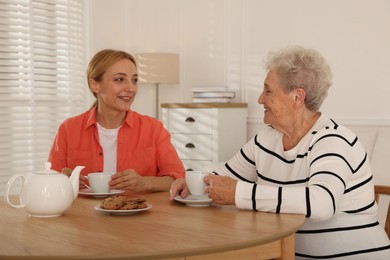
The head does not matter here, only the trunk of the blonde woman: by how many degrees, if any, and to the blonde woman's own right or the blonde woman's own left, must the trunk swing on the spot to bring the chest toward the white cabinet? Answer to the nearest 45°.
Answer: approximately 180°

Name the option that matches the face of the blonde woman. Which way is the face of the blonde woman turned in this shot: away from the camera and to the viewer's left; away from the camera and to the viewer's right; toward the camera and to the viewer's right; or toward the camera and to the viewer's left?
toward the camera and to the viewer's right

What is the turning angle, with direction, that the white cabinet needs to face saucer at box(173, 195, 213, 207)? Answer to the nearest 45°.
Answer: approximately 45° to its left

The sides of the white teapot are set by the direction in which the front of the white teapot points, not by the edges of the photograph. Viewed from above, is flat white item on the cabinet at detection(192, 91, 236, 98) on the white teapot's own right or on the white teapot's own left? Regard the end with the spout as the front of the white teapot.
on the white teapot's own left

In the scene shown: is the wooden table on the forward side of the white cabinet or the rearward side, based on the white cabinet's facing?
on the forward side

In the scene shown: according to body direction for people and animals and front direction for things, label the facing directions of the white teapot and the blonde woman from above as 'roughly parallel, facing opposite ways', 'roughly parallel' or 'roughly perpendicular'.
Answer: roughly perpendicular

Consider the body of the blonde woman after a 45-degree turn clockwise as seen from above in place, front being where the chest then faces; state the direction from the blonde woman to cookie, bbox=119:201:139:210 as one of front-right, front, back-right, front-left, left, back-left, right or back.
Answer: front-left

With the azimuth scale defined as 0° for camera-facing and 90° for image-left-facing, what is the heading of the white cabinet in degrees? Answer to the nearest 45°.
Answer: approximately 45°

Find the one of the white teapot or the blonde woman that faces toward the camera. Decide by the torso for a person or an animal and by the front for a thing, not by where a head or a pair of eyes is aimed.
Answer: the blonde woman

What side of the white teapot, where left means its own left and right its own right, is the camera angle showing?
right

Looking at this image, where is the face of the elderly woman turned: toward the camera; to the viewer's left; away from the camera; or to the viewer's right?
to the viewer's left

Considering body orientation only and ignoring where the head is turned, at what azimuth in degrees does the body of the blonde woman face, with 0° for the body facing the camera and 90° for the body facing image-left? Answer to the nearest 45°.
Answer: approximately 0°

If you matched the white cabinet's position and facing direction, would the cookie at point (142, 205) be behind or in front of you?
in front
